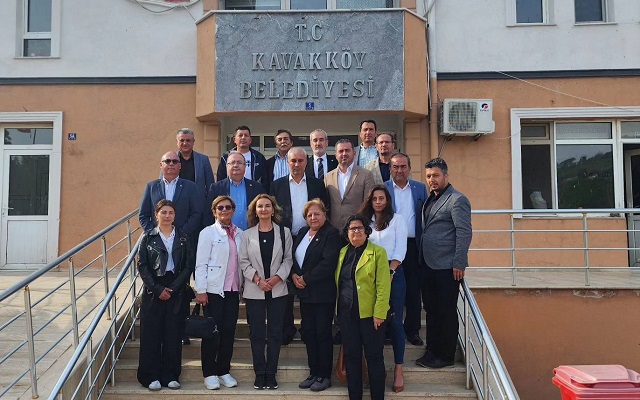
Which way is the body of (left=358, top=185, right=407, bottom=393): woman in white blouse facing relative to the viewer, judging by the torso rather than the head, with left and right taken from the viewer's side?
facing the viewer and to the left of the viewer

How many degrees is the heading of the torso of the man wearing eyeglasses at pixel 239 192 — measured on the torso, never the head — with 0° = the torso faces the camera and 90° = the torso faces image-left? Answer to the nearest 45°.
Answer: approximately 0°

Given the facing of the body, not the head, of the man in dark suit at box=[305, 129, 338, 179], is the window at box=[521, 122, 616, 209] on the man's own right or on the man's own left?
on the man's own left

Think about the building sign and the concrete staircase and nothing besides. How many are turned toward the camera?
2

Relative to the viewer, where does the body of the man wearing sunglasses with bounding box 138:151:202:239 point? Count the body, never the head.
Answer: toward the camera

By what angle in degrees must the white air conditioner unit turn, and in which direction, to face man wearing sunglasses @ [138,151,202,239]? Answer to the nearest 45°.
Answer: approximately 45° to its right

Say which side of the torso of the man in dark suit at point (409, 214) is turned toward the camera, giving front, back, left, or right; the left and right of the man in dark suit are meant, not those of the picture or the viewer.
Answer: front

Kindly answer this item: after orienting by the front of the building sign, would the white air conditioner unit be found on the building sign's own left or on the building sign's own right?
on the building sign's own left

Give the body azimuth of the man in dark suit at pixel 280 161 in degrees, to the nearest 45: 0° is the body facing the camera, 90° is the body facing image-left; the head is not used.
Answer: approximately 0°
